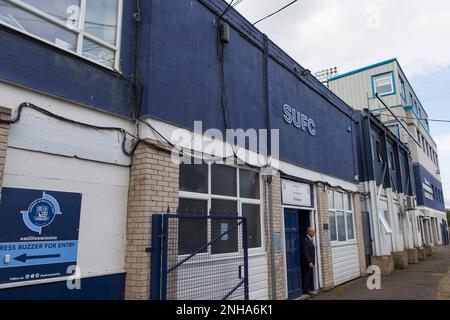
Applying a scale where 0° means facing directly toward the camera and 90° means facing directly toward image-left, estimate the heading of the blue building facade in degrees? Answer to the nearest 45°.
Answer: approximately 315°
